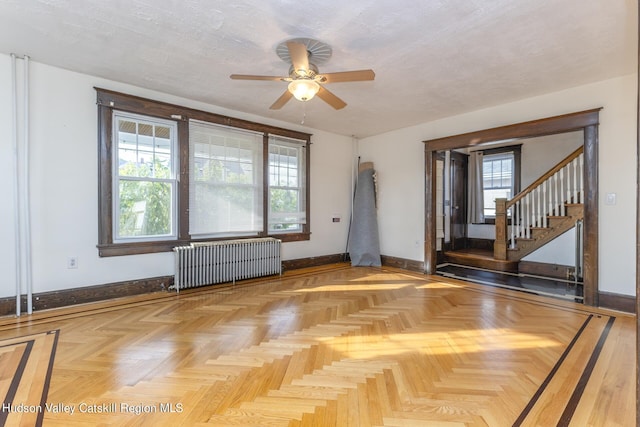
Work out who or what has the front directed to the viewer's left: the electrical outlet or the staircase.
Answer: the staircase

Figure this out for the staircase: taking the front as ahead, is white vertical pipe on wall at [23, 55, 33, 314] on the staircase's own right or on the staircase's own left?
on the staircase's own left

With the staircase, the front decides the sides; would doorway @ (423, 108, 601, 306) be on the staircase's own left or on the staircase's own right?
on the staircase's own left

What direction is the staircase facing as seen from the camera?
to the viewer's left

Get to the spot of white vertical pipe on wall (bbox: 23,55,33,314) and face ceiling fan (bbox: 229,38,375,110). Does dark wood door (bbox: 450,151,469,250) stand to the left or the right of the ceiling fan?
left

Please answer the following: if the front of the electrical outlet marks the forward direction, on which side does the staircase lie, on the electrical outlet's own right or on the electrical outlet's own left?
on the electrical outlet's own left

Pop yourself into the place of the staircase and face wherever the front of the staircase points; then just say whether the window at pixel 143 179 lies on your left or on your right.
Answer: on your left
